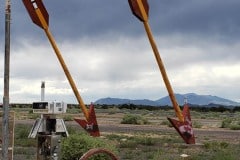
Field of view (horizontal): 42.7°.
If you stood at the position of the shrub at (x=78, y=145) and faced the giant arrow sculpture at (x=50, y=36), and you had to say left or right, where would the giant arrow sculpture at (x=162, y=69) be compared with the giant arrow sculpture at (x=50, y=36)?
right

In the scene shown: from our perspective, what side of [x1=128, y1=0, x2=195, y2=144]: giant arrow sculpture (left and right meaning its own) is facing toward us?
right

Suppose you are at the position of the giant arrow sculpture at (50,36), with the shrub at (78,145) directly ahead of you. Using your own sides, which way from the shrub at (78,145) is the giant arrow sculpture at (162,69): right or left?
left

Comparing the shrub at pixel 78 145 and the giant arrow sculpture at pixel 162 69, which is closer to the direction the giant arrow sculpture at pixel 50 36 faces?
the giant arrow sculpture

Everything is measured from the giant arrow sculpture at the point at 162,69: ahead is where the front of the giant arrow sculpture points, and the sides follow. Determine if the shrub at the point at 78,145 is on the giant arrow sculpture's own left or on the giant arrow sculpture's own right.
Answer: on the giant arrow sculpture's own right

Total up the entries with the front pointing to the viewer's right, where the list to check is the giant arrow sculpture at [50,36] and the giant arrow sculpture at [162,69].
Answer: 2

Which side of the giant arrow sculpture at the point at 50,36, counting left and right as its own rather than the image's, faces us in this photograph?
right

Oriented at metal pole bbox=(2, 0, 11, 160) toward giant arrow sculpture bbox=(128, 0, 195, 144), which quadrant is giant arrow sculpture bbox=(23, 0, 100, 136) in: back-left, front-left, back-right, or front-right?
front-left

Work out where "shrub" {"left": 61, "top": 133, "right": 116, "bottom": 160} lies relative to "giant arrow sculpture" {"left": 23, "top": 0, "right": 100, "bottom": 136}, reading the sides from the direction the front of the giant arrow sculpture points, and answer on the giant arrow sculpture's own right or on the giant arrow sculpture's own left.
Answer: on the giant arrow sculpture's own right

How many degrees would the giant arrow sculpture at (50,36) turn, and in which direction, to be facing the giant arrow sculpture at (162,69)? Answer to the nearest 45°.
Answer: approximately 45° to its right
